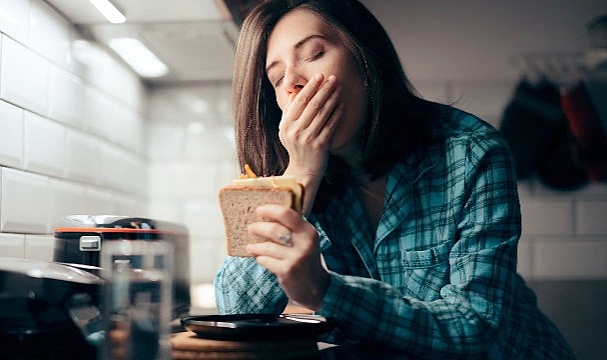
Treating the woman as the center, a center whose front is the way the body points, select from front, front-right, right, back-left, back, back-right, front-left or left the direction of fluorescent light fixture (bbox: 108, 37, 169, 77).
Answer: right

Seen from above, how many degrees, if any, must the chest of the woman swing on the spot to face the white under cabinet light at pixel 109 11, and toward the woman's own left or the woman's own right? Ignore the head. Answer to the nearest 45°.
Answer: approximately 45° to the woman's own right

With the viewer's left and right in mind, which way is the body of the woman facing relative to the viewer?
facing the viewer and to the left of the viewer

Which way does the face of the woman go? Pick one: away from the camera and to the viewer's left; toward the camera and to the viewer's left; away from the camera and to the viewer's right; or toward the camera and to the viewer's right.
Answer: toward the camera and to the viewer's left
